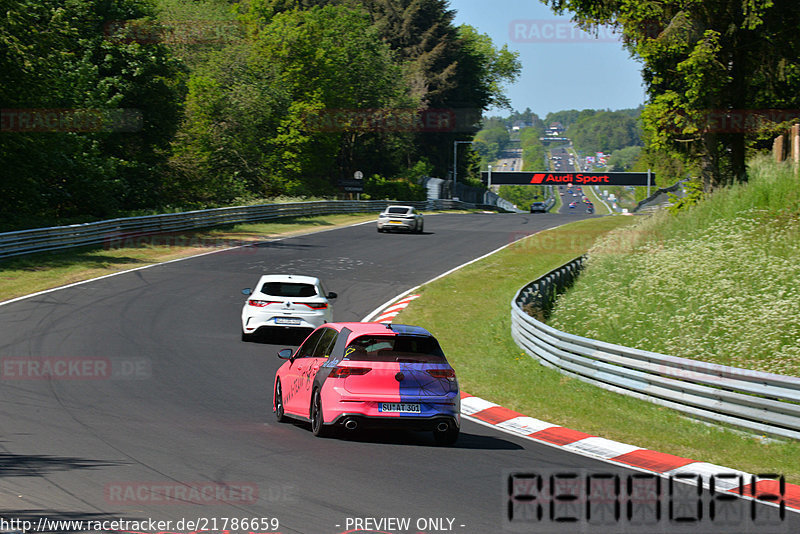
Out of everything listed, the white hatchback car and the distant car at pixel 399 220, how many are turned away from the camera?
2

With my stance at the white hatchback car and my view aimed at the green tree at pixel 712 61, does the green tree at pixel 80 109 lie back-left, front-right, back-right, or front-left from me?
front-left

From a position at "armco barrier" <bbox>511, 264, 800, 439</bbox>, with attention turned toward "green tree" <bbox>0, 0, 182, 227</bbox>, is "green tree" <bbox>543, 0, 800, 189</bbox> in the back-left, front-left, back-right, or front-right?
front-right

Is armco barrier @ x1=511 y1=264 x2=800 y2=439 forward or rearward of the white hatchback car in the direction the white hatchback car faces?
rearward

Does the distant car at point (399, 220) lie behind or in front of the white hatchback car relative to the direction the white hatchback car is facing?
in front

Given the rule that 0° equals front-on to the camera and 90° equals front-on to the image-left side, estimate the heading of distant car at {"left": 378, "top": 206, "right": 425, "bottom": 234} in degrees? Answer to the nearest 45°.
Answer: approximately 180°

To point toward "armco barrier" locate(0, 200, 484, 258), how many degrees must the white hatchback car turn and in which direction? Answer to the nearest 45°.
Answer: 0° — it already faces it

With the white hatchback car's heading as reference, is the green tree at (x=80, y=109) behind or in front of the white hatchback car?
in front

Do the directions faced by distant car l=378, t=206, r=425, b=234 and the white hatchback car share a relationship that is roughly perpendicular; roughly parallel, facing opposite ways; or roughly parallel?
roughly parallel

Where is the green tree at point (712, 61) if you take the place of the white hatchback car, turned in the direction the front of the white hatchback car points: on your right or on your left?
on your right

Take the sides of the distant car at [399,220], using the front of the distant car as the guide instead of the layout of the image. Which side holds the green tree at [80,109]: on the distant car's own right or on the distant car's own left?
on the distant car's own left

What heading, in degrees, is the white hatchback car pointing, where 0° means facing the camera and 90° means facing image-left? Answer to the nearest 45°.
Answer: approximately 180°

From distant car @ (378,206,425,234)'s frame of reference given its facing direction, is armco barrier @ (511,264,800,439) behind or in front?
behind

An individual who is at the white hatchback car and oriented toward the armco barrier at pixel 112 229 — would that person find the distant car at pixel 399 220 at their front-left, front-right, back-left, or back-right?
front-right
